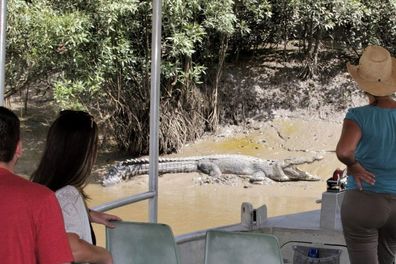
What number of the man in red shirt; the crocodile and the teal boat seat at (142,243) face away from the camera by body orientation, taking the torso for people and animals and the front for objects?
2

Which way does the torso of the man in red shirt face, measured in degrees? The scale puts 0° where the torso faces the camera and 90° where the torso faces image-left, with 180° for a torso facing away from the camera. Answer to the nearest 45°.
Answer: approximately 180°

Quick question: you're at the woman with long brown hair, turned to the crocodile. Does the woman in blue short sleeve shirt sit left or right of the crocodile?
right

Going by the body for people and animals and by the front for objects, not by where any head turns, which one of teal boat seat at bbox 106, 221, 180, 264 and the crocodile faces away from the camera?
the teal boat seat

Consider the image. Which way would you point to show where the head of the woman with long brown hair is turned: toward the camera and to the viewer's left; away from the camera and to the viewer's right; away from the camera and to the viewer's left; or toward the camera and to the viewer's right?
away from the camera and to the viewer's right

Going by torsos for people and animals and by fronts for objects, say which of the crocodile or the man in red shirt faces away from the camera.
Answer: the man in red shirt

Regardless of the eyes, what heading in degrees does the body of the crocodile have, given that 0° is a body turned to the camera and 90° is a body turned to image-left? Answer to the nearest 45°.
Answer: approximately 270°

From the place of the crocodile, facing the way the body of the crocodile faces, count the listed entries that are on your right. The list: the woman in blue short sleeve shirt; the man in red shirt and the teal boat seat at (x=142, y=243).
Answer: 3

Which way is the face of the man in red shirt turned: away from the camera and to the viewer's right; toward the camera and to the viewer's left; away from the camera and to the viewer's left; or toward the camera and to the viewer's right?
away from the camera and to the viewer's right

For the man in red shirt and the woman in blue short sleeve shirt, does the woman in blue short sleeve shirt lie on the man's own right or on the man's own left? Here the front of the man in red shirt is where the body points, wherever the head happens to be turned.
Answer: on the man's own right

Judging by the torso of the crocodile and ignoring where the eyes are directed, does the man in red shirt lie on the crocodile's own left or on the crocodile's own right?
on the crocodile's own right

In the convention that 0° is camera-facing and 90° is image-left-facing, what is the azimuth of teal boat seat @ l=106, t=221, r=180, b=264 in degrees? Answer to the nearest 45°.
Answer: approximately 180°

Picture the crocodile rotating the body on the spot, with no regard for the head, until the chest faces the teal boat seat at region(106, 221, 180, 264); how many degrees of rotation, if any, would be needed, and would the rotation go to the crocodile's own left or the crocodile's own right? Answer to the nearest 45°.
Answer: approximately 90° to the crocodile's own right

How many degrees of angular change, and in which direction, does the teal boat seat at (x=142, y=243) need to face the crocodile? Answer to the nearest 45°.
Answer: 0° — it already faces it

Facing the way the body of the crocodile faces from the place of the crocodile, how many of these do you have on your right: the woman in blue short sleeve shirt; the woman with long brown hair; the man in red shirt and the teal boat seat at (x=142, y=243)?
4
